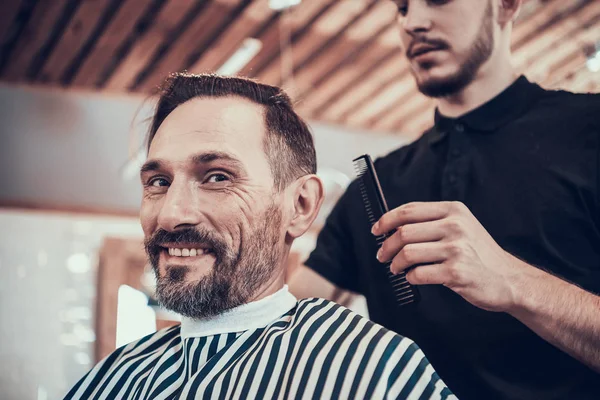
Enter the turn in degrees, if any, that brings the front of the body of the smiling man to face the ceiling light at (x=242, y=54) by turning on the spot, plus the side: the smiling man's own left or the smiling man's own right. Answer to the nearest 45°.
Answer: approximately 135° to the smiling man's own right

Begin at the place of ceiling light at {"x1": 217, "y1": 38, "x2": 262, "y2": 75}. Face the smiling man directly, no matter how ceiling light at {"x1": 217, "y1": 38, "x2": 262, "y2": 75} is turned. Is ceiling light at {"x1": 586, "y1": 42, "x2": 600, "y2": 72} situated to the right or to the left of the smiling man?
left

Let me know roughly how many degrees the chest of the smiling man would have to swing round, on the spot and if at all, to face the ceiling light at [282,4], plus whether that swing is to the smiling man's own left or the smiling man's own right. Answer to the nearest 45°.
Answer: approximately 135° to the smiling man's own right

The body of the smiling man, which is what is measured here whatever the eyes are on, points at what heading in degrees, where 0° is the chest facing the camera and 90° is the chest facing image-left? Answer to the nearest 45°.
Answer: approximately 45°

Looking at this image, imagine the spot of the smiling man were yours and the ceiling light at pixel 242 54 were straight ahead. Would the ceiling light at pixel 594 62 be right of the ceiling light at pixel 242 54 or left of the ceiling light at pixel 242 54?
right

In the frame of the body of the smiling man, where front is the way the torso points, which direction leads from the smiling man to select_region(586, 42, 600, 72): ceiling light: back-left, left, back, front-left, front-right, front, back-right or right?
back

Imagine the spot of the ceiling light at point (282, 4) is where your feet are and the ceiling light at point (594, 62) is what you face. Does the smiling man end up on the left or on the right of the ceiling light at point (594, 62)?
right

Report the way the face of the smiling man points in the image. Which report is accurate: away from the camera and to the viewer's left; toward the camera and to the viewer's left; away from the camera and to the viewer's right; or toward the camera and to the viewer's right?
toward the camera and to the viewer's left
